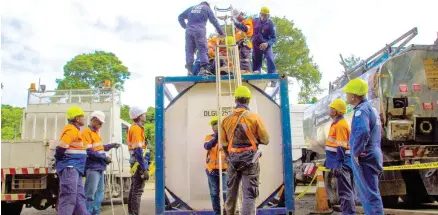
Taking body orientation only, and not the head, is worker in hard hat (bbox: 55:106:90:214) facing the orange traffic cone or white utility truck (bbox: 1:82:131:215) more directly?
the orange traffic cone

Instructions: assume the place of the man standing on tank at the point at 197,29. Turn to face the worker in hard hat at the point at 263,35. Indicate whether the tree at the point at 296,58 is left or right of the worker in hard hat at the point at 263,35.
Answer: left

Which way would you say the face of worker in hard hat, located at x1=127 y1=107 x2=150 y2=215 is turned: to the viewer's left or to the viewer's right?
to the viewer's right

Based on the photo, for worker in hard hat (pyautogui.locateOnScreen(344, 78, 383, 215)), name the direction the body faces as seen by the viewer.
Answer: to the viewer's left

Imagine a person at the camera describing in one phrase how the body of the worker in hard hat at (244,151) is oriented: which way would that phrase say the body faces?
away from the camera

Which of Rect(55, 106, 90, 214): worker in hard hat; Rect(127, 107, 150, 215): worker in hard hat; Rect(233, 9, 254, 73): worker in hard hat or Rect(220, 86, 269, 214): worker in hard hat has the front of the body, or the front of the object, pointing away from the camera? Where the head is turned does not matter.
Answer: Rect(220, 86, 269, 214): worker in hard hat

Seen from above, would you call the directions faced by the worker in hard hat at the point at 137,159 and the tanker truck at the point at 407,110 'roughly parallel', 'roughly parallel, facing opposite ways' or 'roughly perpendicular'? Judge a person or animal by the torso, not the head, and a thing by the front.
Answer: roughly perpendicular

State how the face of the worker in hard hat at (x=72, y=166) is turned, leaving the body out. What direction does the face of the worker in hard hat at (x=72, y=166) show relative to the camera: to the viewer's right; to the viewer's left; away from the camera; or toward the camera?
to the viewer's right
